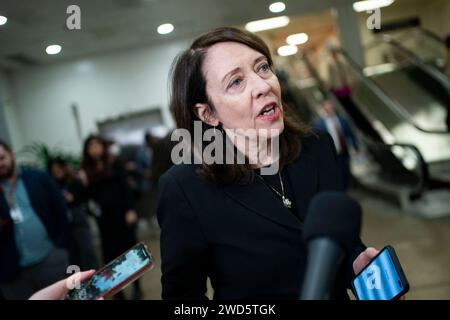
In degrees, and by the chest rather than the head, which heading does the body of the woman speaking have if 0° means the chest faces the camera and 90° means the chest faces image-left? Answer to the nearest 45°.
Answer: approximately 315°

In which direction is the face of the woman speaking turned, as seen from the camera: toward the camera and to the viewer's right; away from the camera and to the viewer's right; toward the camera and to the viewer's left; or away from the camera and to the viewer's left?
toward the camera and to the viewer's right

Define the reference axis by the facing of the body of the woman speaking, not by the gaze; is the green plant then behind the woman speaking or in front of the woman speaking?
behind

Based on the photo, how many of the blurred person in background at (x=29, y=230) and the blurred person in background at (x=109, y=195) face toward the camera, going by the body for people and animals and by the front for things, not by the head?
2

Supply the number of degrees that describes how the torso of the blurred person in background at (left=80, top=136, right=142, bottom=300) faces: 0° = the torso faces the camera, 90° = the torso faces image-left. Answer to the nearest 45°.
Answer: approximately 0°
